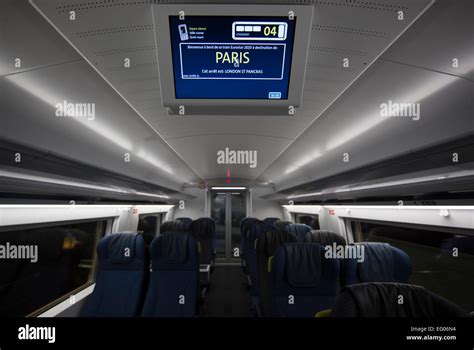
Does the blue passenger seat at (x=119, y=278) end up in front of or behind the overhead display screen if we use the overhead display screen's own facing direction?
behind

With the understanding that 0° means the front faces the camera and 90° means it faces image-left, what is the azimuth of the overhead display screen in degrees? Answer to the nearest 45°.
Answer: approximately 0°

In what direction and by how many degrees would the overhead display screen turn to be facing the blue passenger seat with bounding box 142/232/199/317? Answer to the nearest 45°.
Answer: approximately 180°
